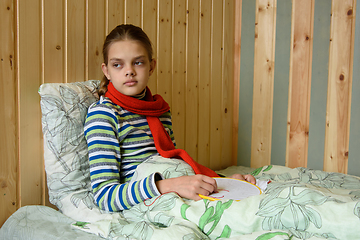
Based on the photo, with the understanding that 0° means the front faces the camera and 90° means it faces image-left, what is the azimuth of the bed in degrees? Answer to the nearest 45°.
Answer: approximately 270°
